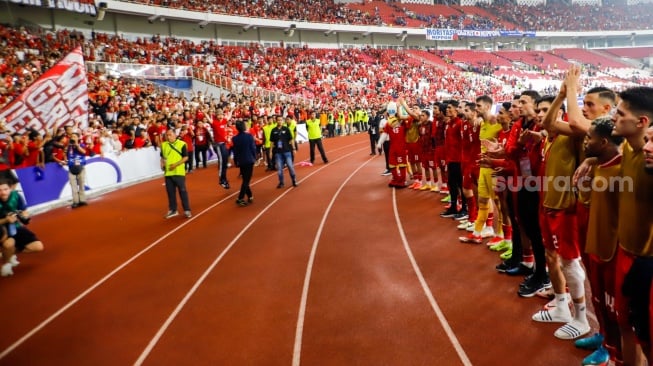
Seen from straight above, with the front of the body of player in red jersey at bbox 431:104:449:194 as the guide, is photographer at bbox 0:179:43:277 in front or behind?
in front

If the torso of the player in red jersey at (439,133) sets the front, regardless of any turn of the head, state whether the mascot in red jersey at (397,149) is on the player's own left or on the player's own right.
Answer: on the player's own right

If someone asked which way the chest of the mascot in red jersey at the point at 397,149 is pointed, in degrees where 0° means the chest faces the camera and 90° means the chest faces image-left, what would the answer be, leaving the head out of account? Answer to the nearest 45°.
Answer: approximately 45°

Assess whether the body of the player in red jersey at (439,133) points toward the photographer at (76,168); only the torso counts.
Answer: yes

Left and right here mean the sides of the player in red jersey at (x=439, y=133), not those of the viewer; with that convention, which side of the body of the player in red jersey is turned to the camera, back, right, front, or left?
left

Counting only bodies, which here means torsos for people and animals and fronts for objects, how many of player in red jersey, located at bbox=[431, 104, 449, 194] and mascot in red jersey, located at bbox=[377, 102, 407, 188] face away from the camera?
0

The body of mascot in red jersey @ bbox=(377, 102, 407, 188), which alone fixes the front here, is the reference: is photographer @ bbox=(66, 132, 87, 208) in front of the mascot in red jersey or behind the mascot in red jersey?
in front

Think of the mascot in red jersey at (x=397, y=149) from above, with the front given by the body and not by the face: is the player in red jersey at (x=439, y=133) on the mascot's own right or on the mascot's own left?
on the mascot's own left

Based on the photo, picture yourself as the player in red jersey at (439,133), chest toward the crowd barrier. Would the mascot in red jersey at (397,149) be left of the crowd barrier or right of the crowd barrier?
right

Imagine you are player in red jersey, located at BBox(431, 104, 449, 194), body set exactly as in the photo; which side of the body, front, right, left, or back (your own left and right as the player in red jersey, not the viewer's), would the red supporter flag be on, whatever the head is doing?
front
